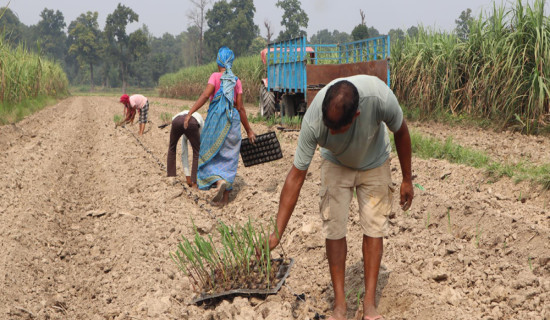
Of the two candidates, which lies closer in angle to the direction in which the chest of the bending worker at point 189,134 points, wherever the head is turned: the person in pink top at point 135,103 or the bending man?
the person in pink top

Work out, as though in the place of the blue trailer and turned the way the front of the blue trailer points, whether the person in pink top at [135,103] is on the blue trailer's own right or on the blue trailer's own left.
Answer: on the blue trailer's own left

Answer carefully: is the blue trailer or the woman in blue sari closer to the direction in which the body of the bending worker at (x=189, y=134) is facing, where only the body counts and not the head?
the blue trailer

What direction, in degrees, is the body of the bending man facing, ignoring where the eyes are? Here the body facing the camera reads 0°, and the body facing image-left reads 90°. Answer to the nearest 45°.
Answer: approximately 0°

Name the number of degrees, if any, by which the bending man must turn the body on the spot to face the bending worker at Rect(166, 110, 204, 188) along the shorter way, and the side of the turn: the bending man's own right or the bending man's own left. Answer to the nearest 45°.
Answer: approximately 135° to the bending man's own right

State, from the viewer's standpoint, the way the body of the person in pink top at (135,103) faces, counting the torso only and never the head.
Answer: to the viewer's left

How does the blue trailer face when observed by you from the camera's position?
facing away from the viewer and to the left of the viewer

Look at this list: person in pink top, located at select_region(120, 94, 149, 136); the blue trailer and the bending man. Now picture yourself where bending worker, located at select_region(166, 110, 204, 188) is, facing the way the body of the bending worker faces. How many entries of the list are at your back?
1
